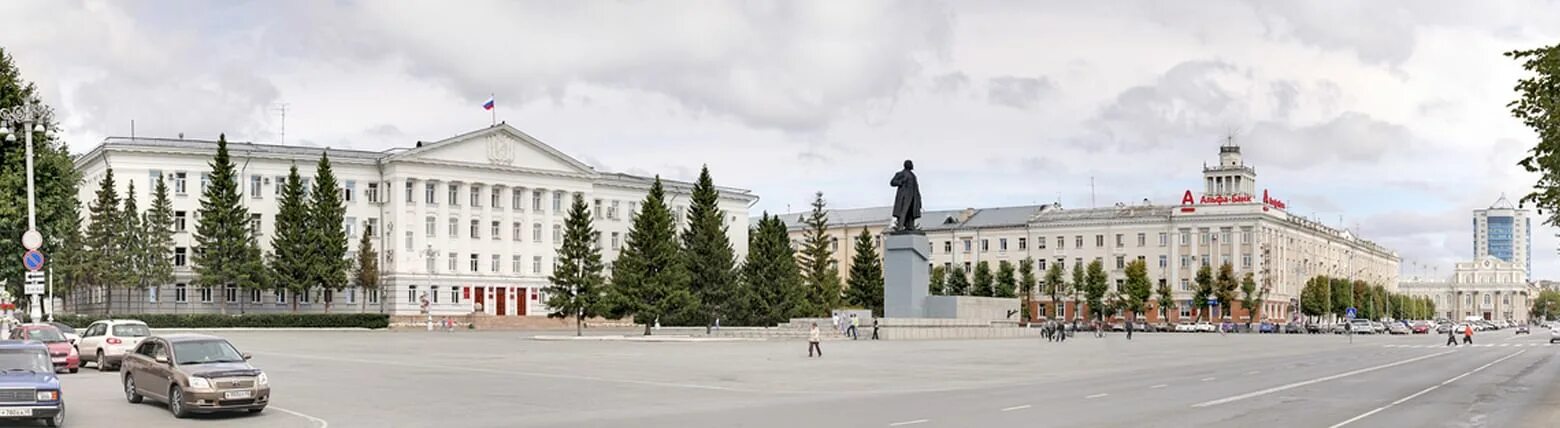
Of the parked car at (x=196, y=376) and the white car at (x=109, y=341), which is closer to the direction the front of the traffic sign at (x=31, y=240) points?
the parked car

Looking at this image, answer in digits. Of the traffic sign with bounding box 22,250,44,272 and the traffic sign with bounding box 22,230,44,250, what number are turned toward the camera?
2

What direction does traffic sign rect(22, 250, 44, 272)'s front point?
toward the camera

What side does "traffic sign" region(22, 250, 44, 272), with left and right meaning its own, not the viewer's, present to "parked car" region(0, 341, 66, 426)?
front

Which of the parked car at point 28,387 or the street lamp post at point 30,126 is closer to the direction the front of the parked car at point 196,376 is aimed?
the parked car

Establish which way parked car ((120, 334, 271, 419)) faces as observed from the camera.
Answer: facing the viewer and to the right of the viewer

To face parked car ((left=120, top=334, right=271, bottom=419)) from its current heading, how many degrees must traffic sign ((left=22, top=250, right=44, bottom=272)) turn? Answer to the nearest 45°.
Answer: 0° — it already faces it

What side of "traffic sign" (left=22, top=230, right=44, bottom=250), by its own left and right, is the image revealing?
front
